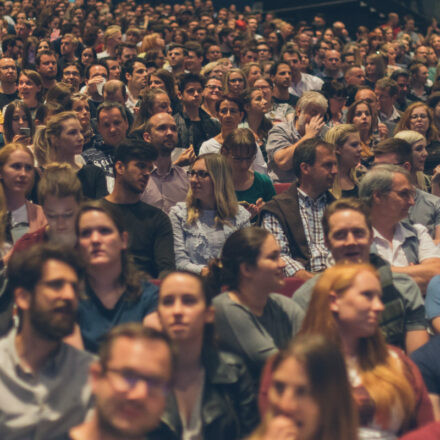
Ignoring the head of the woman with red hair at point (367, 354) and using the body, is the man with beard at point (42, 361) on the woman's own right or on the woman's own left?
on the woman's own right

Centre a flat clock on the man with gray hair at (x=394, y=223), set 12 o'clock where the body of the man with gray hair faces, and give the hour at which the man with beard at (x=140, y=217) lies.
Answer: The man with beard is roughly at 4 o'clock from the man with gray hair.

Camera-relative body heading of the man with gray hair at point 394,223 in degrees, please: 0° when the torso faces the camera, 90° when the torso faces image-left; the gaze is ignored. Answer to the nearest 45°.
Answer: approximately 315°

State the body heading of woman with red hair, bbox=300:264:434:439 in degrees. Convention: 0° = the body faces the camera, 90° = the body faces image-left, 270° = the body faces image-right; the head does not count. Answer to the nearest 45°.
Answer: approximately 315°

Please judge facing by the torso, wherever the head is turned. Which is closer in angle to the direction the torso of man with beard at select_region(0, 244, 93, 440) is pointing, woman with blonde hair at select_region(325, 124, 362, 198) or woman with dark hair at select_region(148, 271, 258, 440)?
the woman with dark hair

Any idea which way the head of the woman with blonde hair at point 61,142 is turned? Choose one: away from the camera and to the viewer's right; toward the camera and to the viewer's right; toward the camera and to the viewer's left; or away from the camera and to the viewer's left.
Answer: toward the camera and to the viewer's right

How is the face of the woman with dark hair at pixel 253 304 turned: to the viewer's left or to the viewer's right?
to the viewer's right
